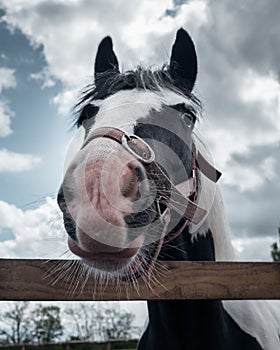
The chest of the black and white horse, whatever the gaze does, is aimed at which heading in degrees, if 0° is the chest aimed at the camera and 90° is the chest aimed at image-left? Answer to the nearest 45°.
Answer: approximately 45°

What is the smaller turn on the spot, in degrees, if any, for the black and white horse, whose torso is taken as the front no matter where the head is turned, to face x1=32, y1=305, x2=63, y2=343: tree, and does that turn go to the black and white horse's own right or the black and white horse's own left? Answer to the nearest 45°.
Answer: approximately 135° to the black and white horse's own right
